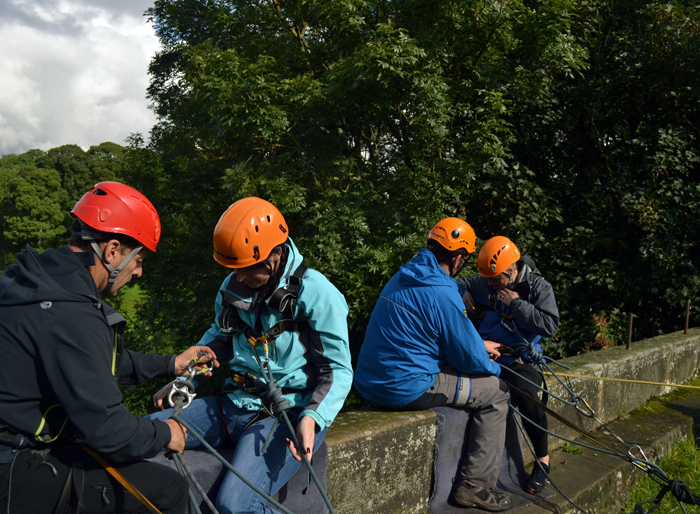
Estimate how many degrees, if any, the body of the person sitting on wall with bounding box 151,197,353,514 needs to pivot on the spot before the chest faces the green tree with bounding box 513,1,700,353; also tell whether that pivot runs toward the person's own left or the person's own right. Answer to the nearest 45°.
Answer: approximately 180°

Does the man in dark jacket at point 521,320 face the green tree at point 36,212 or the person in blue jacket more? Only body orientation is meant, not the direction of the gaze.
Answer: the person in blue jacket

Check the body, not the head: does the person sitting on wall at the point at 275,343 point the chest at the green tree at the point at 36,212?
no

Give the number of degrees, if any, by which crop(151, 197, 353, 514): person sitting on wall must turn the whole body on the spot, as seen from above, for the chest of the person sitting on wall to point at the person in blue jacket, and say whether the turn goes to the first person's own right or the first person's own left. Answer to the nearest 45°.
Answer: approximately 180°

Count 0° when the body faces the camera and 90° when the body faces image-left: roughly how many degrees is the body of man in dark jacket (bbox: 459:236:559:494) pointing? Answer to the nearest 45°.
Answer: approximately 45°

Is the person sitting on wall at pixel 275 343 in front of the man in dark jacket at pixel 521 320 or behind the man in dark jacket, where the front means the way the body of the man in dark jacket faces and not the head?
in front

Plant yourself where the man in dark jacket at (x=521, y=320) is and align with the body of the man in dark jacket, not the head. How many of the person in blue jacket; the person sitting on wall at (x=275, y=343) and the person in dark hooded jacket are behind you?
0

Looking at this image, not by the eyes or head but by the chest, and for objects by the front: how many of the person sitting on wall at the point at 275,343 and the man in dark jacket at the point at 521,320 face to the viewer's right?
0

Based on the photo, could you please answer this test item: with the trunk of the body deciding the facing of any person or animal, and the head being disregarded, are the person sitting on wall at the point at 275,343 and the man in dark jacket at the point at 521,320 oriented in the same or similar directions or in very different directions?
same or similar directions

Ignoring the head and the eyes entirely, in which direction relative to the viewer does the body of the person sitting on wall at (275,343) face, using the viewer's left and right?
facing the viewer and to the left of the viewer

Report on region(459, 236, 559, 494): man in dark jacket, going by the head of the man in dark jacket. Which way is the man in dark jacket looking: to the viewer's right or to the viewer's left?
to the viewer's left

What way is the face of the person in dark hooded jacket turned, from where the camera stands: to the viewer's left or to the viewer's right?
to the viewer's right

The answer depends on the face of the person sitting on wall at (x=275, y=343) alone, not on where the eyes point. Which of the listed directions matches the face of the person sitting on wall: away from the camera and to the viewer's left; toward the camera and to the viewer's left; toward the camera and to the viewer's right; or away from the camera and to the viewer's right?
toward the camera and to the viewer's left
